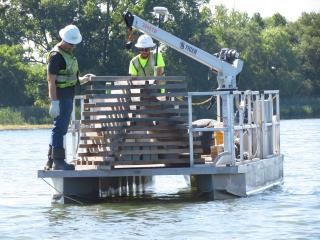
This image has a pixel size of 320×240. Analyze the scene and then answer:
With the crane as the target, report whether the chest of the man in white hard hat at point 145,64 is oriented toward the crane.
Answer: no

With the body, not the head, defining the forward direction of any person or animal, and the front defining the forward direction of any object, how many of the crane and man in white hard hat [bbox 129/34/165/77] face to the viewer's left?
1

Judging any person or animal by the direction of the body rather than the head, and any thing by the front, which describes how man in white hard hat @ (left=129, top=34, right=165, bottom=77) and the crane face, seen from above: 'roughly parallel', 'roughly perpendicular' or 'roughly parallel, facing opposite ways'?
roughly perpendicular

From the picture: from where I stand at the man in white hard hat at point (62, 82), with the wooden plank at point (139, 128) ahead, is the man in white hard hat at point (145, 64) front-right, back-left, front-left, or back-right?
front-left

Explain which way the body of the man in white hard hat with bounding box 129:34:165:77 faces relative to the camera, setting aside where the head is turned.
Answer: toward the camera

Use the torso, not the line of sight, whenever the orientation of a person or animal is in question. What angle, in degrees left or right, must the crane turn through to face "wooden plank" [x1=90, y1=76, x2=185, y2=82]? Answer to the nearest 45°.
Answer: approximately 45° to its left

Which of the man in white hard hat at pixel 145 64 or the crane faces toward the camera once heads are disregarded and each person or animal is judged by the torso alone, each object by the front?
the man in white hard hat

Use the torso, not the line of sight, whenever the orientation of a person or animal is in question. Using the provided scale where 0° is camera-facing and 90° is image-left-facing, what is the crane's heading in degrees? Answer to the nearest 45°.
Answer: approximately 90°

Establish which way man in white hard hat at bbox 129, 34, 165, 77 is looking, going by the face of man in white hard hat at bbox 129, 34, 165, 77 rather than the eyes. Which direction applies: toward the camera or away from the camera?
toward the camera
